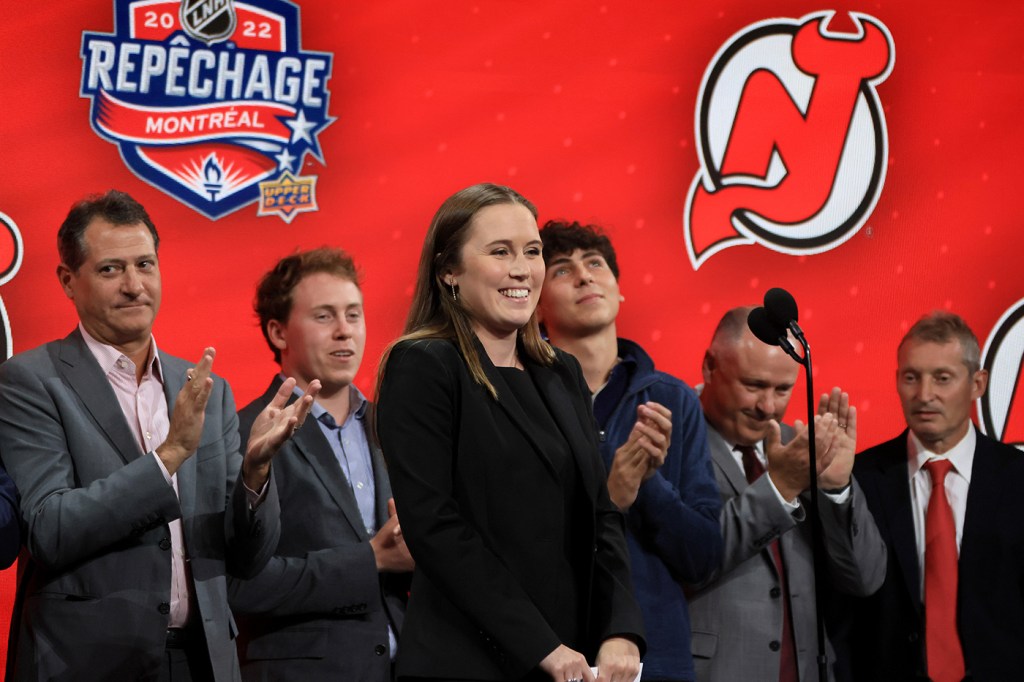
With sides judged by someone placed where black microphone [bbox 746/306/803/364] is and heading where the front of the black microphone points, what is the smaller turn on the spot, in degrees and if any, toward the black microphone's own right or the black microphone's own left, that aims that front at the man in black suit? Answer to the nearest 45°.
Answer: approximately 135° to the black microphone's own right

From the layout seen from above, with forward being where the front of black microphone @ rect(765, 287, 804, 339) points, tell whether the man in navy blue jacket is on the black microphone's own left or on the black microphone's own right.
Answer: on the black microphone's own right

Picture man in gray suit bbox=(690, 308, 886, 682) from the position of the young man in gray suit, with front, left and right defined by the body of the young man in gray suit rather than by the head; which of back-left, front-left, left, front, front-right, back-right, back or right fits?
front-left

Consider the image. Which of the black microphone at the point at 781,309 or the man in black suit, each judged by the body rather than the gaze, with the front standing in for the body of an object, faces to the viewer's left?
the black microphone

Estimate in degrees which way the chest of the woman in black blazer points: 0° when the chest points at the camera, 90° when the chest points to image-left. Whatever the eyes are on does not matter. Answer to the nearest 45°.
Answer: approximately 315°

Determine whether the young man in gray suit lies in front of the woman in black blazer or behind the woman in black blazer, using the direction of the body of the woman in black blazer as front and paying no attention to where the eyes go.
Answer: behind

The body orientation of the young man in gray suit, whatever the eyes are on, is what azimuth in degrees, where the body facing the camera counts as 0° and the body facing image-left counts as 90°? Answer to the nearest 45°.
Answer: approximately 315°

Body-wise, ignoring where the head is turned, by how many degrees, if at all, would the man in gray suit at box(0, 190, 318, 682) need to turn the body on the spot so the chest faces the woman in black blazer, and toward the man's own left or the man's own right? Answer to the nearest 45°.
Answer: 0° — they already face them

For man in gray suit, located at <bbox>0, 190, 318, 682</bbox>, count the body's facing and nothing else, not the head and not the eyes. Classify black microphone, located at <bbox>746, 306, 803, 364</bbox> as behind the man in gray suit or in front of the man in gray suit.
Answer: in front

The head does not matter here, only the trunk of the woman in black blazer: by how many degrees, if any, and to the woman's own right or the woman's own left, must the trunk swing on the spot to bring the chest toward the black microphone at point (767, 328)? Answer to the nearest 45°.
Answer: approximately 90° to the woman's own left

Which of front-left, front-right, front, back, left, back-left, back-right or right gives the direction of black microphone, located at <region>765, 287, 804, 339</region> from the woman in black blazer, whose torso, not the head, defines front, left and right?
left
